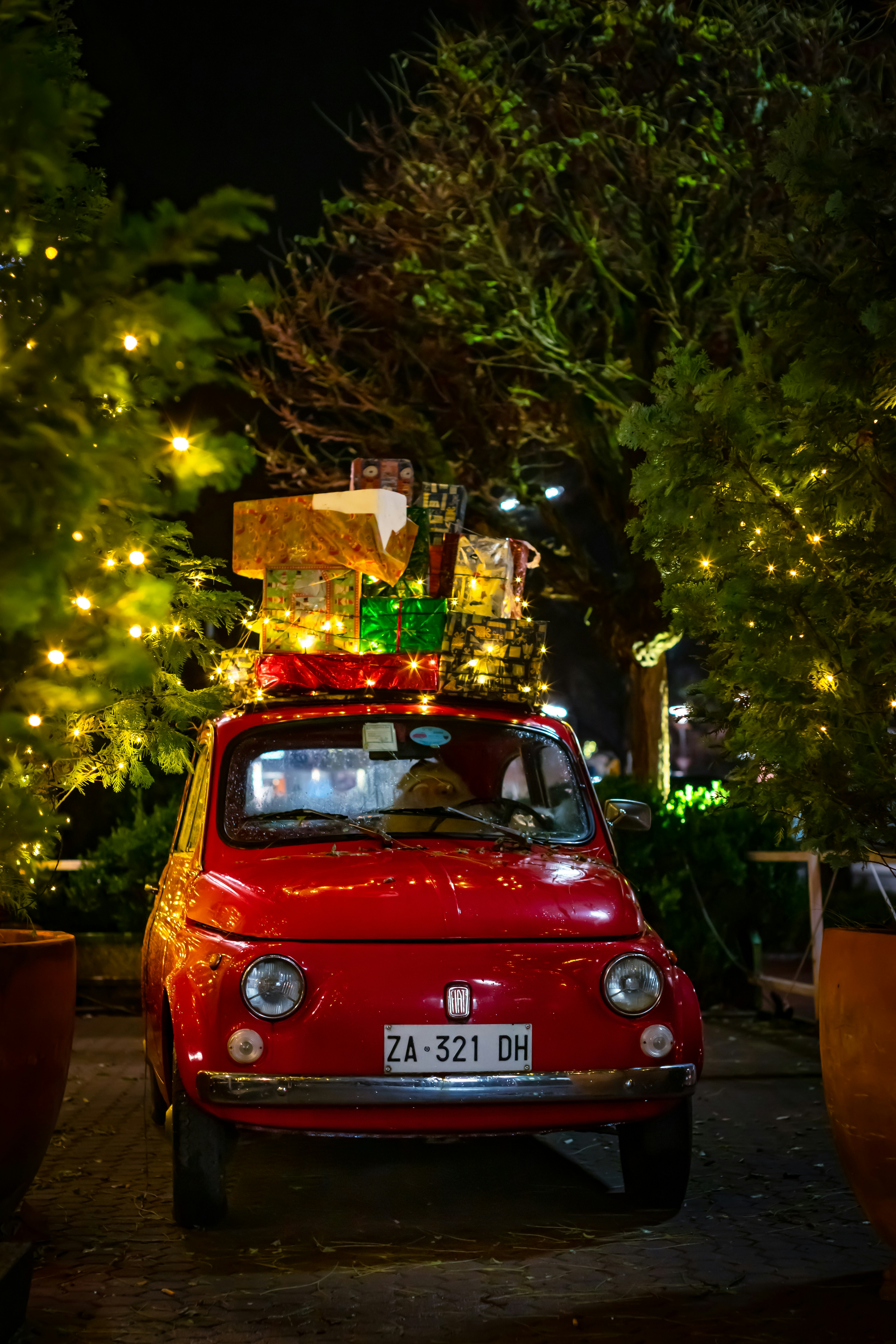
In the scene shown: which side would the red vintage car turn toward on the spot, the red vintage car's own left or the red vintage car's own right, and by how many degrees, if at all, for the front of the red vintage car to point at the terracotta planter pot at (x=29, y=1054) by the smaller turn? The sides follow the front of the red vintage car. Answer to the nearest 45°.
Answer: approximately 45° to the red vintage car's own right

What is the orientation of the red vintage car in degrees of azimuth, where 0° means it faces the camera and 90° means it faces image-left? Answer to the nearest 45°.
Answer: approximately 0°

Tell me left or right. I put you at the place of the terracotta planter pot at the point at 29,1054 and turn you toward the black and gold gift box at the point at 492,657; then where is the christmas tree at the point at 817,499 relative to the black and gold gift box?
right
